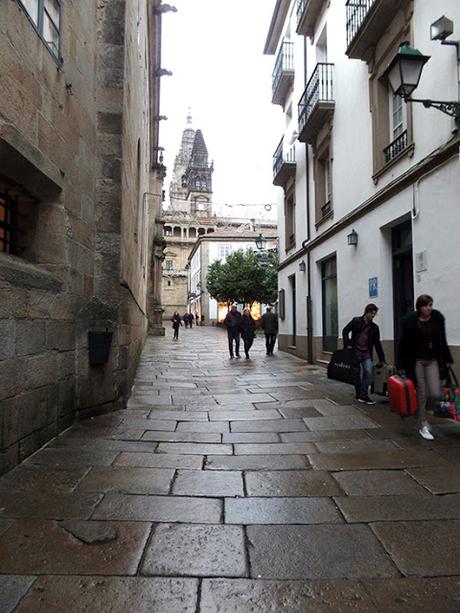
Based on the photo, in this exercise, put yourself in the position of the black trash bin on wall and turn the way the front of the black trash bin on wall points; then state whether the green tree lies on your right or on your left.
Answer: on your left

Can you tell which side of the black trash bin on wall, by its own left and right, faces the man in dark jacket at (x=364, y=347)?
front

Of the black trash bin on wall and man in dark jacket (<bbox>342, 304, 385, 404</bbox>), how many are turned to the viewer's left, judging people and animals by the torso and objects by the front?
0

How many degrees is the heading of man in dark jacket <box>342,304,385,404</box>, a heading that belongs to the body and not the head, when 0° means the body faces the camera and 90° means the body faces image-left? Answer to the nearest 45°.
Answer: approximately 315°

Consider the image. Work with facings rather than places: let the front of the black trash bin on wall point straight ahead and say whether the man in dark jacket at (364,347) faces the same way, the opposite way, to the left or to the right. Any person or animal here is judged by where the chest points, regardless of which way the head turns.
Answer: to the right

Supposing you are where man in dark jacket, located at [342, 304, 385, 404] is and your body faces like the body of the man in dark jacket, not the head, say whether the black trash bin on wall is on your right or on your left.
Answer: on your right

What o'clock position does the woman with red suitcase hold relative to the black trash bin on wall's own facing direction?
The woman with red suitcase is roughly at 1 o'clock from the black trash bin on wall.

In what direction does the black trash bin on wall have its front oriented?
to the viewer's right

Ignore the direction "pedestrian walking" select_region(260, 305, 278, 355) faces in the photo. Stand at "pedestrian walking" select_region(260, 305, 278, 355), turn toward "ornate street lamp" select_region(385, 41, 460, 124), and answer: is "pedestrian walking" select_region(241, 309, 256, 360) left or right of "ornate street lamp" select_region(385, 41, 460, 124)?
right

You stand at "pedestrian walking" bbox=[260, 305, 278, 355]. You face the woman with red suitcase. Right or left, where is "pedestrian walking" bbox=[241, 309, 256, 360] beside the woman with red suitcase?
right

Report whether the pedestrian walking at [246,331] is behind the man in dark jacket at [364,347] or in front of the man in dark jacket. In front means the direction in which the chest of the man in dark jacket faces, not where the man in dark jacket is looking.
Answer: behind
